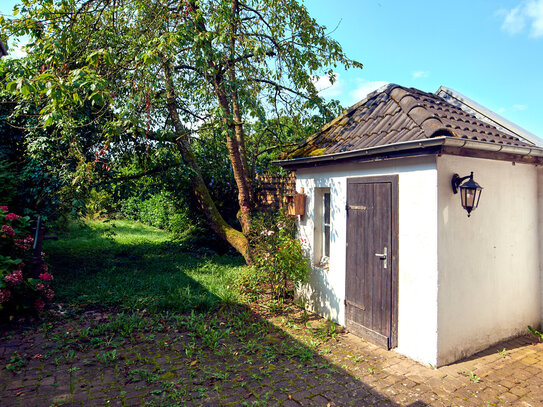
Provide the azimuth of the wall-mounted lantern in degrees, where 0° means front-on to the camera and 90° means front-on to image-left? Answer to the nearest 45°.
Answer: approximately 315°

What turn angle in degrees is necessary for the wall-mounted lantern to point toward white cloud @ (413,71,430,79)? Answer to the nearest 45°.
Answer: approximately 135° to its left

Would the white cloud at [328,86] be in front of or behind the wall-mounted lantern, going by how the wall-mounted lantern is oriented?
behind

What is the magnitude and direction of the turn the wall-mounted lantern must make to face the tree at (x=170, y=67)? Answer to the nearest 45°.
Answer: approximately 135° to its right

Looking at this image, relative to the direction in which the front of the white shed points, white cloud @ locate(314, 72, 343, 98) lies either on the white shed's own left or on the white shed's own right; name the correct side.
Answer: on the white shed's own right

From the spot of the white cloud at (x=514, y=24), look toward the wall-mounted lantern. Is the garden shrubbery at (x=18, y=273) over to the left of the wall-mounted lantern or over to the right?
right

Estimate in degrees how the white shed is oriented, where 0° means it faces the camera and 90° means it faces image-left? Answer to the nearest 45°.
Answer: approximately 45°

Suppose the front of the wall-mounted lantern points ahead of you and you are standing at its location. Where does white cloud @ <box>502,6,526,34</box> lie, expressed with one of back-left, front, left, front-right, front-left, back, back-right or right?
back-left

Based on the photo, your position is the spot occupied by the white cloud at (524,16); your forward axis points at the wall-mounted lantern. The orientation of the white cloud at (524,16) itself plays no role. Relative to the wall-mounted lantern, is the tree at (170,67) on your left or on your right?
right
